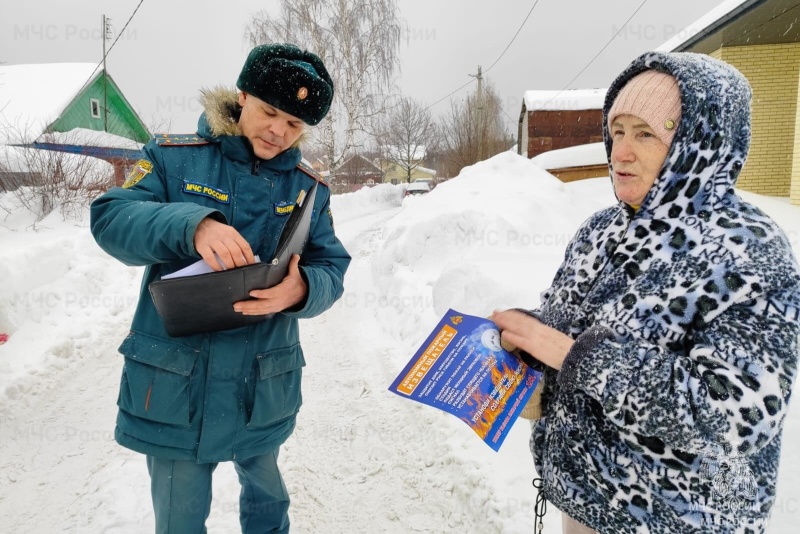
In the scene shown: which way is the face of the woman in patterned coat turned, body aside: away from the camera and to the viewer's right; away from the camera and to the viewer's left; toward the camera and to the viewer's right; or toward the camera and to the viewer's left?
toward the camera and to the viewer's left

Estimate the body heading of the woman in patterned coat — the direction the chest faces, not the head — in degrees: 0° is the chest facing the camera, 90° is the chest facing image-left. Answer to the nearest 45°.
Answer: approximately 45°

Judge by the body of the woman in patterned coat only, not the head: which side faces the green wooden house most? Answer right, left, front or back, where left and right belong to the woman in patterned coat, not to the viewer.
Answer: right

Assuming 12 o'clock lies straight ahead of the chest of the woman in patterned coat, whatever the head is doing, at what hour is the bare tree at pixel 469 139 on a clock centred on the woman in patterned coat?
The bare tree is roughly at 4 o'clock from the woman in patterned coat.

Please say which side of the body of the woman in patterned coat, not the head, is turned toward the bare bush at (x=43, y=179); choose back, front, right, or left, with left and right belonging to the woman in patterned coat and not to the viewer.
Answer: right

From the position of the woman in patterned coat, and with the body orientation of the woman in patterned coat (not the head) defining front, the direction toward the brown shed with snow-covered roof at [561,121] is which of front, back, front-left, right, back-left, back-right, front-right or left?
back-right
